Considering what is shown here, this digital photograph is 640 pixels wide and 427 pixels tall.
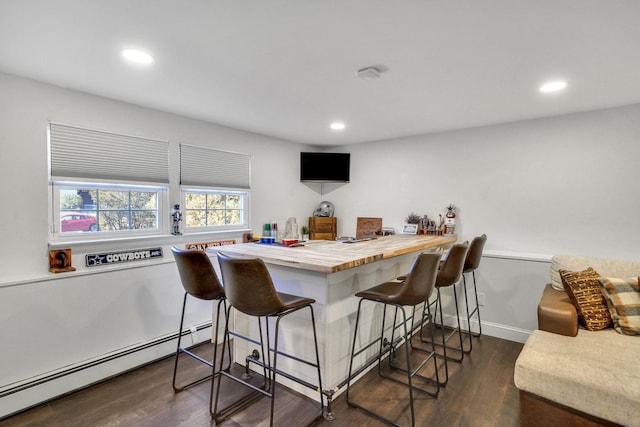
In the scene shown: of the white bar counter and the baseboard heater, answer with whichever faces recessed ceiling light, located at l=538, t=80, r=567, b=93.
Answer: the baseboard heater

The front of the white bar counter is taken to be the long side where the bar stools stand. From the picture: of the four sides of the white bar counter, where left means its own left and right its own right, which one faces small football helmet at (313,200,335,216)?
back

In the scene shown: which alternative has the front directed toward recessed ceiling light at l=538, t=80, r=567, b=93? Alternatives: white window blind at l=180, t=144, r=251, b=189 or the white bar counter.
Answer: the white window blind

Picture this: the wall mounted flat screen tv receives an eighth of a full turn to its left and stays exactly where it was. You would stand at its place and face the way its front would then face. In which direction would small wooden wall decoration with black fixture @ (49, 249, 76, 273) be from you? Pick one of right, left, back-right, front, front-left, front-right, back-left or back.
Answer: right

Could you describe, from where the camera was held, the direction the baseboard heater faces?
facing the viewer and to the right of the viewer

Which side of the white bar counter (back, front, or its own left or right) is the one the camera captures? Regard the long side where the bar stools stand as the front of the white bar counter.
front

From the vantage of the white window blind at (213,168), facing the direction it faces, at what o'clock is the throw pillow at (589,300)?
The throw pillow is roughly at 12 o'clock from the white window blind.

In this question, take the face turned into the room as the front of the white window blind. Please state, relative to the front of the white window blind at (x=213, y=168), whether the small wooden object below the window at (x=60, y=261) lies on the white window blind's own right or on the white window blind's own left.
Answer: on the white window blind's own right

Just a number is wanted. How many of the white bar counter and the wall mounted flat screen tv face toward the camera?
2

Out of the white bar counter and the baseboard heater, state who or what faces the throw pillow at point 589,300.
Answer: the baseboard heater

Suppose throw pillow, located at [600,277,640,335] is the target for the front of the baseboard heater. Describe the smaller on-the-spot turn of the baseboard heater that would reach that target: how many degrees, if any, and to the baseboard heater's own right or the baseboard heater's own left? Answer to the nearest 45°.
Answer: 0° — it already faces it

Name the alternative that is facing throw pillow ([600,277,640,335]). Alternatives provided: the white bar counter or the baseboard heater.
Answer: the baseboard heater
